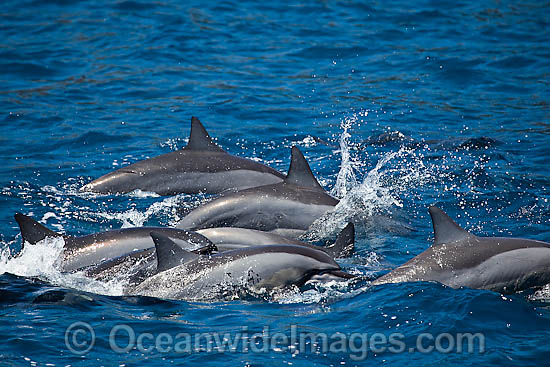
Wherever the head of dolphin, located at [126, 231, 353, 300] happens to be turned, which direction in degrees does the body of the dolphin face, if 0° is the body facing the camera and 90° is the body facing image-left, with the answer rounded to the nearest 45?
approximately 270°

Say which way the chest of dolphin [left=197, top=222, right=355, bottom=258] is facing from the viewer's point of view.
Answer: to the viewer's left

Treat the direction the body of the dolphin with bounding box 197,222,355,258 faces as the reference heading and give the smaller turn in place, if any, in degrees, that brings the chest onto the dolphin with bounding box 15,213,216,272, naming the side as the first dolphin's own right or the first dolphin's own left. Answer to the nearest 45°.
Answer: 0° — it already faces it

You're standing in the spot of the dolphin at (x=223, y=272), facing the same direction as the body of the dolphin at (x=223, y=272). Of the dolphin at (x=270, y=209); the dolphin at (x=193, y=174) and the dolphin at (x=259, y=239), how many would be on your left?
3

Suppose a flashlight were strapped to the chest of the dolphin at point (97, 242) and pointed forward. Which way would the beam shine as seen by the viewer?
to the viewer's right

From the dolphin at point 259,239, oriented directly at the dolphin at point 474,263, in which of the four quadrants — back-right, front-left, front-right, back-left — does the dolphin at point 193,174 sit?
back-left

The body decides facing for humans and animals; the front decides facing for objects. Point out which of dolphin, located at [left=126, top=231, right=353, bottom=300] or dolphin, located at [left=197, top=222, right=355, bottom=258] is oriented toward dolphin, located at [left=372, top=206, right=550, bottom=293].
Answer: dolphin, located at [left=126, top=231, right=353, bottom=300]
